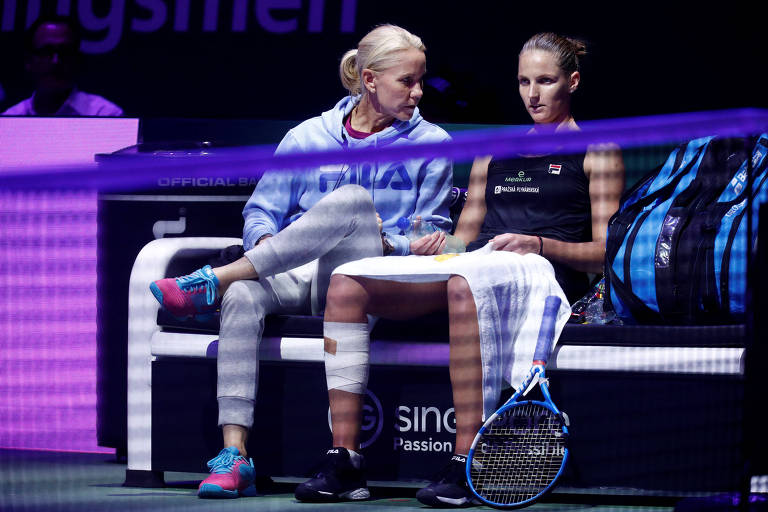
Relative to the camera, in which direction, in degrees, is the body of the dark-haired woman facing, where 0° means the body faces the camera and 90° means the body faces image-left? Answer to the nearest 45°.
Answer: approximately 45°

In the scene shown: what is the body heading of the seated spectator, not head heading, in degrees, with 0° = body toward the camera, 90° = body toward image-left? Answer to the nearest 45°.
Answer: approximately 0°

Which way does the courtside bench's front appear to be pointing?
toward the camera

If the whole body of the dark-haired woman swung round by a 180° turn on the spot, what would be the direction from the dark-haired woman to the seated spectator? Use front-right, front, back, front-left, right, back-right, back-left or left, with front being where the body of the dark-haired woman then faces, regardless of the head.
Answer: left

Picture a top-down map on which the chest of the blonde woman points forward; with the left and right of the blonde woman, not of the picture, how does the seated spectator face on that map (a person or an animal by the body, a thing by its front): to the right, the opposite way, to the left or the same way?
the same way

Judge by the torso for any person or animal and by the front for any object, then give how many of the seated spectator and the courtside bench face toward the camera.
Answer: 2

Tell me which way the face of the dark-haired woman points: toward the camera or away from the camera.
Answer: toward the camera

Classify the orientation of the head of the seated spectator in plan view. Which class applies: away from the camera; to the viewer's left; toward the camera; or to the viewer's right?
toward the camera

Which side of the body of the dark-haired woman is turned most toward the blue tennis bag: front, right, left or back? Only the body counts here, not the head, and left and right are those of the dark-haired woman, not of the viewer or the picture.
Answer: left

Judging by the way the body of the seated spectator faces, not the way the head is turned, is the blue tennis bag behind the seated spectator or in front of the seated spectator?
in front
